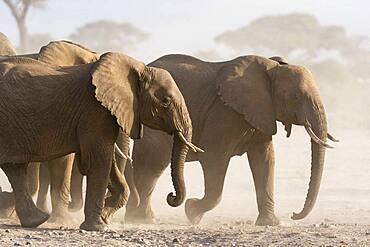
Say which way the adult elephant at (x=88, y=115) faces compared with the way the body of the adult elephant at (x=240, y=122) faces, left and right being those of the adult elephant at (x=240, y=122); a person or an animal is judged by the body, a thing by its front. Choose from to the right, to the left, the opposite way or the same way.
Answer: the same way

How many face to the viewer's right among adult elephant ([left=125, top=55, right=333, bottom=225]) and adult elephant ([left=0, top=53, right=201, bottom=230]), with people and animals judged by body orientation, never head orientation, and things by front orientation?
2

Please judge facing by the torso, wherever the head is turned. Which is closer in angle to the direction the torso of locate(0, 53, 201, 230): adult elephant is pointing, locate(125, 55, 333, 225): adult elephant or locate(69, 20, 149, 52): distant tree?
the adult elephant

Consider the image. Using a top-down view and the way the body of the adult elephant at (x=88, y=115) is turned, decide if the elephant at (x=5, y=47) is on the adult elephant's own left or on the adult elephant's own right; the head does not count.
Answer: on the adult elephant's own left

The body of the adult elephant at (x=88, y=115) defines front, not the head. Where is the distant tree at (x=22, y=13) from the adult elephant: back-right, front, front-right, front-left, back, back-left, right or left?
left

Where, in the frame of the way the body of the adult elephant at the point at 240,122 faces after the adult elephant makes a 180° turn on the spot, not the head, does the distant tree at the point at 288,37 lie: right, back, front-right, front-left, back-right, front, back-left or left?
right

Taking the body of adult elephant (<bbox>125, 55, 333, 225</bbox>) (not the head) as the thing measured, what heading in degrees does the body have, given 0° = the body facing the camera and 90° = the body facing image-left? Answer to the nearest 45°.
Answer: approximately 270°

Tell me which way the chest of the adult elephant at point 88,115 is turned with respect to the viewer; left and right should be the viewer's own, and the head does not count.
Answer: facing to the right of the viewer
